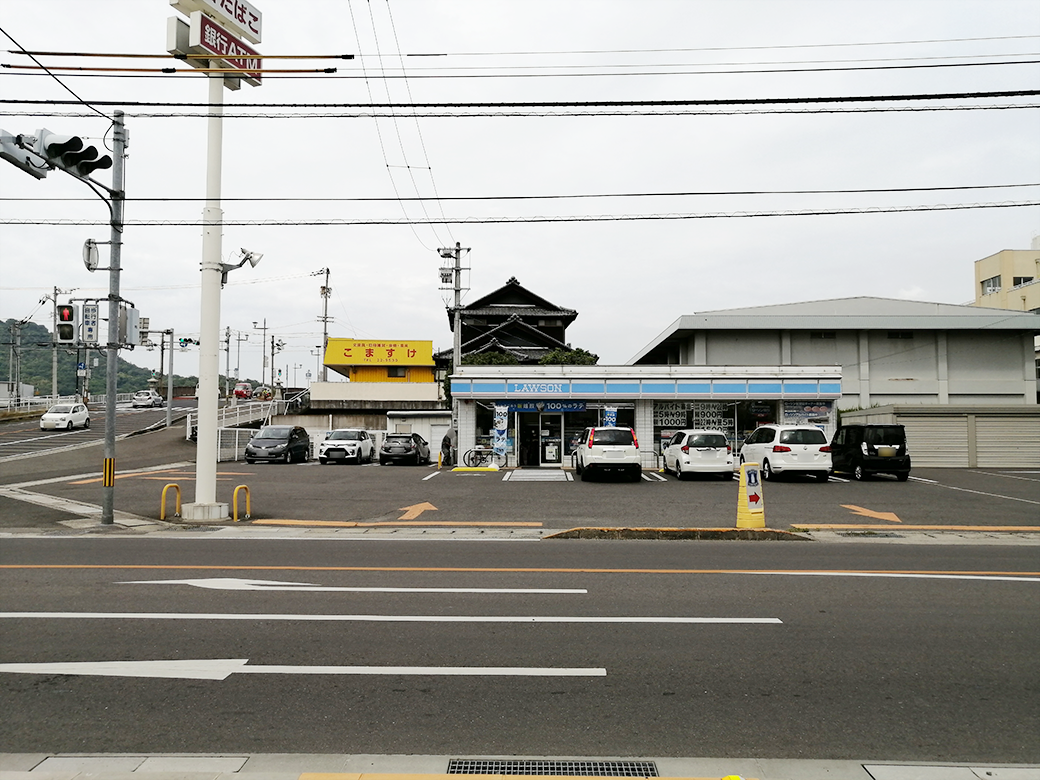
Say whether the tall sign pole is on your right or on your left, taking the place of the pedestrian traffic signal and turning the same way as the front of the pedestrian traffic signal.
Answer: on your left

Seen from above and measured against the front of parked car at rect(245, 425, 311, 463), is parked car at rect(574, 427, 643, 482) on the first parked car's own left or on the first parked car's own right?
on the first parked car's own left

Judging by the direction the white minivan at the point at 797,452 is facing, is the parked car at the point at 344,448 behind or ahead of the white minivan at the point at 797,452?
ahead

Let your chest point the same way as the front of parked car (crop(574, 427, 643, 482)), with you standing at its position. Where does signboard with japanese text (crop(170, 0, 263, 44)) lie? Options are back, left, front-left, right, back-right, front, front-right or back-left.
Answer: back-left

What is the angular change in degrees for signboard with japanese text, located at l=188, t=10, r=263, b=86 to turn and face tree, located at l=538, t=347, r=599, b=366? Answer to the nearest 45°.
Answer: approximately 90° to its left

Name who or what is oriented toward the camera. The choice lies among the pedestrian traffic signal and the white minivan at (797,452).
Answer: the pedestrian traffic signal

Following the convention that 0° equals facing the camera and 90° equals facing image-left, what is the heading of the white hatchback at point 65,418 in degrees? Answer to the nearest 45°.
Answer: approximately 45°

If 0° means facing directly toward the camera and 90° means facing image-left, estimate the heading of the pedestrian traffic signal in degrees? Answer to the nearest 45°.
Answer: approximately 0°

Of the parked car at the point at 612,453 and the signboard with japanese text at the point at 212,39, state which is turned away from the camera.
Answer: the parked car

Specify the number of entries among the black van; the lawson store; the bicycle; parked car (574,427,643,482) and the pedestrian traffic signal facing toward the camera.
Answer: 2

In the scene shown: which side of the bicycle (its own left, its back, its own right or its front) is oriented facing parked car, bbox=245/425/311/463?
back

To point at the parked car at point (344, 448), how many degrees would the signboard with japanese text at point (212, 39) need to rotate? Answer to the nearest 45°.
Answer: approximately 135° to its left

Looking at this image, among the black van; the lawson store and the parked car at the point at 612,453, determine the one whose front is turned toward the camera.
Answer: the lawson store

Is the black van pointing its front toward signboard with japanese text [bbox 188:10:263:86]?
no

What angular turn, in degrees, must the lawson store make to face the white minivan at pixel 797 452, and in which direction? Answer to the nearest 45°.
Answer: approximately 45° to its left

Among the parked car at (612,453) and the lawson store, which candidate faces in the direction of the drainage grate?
the lawson store

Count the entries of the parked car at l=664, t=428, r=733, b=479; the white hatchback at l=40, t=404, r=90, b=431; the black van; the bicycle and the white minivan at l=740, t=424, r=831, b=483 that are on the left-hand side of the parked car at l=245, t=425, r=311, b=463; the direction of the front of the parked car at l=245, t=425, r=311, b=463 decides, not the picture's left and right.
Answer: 4
